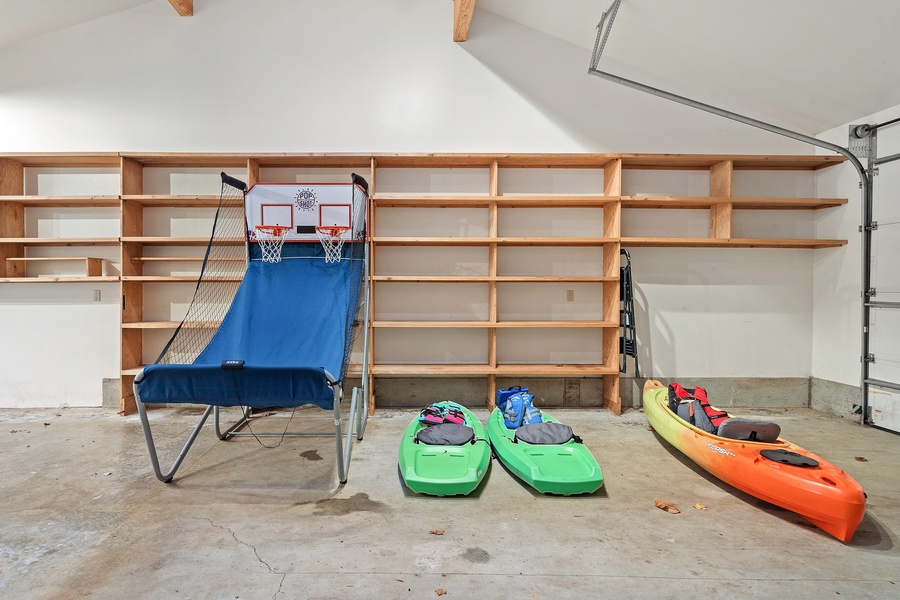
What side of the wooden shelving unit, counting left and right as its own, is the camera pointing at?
front

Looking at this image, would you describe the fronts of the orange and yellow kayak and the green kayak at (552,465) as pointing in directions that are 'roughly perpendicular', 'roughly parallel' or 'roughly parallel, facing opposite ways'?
roughly parallel

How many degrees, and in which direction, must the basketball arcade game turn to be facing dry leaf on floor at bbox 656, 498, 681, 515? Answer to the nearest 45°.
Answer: approximately 45° to its left

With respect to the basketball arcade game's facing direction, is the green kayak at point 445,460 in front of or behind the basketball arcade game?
in front
